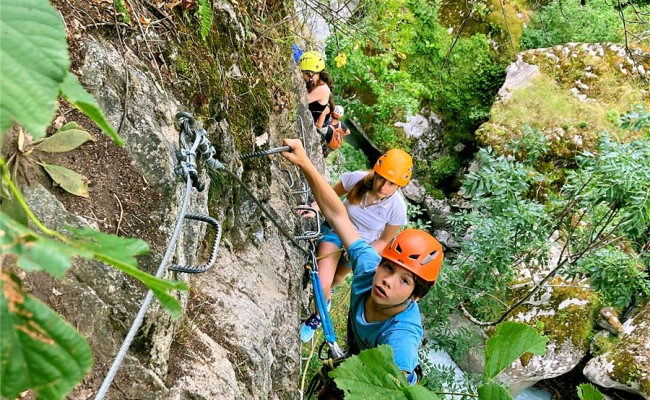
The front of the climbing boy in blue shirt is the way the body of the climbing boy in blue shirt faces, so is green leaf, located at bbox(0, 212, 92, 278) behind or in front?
in front

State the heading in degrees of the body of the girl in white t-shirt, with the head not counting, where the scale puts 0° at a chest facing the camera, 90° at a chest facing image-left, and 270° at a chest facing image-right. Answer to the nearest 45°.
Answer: approximately 45°

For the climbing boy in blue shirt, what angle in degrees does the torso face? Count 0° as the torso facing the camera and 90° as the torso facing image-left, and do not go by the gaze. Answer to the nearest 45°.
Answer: approximately 45°

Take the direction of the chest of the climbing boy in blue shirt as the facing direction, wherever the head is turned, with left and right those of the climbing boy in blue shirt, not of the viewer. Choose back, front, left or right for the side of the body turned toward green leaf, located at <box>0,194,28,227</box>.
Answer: front

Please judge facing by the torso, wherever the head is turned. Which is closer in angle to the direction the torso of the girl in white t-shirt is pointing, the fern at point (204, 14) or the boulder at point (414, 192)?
the fern

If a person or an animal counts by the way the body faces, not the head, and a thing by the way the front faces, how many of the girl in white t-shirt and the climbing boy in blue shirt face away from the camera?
0

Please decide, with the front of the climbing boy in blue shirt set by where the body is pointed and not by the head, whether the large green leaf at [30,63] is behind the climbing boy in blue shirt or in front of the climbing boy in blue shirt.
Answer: in front

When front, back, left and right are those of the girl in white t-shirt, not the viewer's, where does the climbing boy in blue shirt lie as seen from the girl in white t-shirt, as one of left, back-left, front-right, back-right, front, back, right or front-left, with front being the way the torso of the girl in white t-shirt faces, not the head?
front-left
